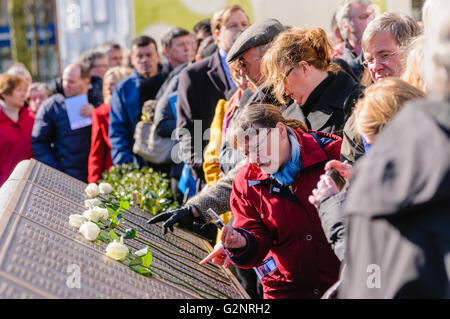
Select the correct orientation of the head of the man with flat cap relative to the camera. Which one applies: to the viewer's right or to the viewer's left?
to the viewer's left

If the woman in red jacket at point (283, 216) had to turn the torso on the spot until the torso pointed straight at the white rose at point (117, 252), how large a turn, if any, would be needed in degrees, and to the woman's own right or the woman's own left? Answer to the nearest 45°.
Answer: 0° — they already face it

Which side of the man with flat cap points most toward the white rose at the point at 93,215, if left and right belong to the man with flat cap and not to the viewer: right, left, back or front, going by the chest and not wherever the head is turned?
front

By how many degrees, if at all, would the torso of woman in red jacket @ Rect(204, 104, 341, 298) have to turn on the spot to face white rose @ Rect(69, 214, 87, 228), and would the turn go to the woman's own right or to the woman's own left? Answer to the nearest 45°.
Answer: approximately 45° to the woman's own right

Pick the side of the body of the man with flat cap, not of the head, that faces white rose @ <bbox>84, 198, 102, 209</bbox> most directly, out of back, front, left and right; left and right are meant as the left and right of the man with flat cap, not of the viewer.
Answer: front

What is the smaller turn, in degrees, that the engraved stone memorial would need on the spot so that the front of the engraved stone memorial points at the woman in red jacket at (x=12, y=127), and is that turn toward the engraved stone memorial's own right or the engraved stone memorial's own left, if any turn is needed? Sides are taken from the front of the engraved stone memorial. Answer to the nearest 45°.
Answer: approximately 135° to the engraved stone memorial's own left

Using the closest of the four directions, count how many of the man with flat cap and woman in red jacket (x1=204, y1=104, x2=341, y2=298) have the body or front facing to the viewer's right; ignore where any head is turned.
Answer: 0

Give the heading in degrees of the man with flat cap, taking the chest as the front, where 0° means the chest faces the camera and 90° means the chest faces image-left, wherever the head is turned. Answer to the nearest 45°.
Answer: approximately 45°

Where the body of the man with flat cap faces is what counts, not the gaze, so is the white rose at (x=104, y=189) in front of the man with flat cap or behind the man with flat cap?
in front

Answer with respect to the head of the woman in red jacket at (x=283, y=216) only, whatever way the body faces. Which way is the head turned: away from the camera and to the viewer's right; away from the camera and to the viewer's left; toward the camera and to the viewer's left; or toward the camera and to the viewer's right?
toward the camera and to the viewer's left

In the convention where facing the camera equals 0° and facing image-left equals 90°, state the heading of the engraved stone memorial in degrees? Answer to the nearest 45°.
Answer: approximately 315°

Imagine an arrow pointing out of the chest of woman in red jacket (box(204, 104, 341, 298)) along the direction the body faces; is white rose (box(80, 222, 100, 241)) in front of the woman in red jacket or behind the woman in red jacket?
in front
